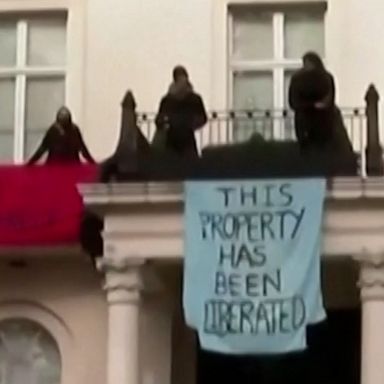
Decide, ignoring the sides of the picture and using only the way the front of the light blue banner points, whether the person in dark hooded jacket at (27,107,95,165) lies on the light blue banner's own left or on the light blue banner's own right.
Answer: on the light blue banner's own right

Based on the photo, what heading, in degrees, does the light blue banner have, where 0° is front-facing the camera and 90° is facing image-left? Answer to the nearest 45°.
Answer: approximately 0°
